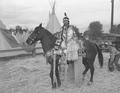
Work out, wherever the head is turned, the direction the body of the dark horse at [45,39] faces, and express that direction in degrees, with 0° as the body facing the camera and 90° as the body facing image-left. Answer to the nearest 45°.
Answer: approximately 90°

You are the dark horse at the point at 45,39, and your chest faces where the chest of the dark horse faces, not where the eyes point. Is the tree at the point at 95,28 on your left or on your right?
on your right

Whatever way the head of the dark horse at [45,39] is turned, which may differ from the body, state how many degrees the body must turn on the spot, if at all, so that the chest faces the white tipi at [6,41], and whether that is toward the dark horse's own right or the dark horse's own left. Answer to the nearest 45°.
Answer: approximately 90° to the dark horse's own right

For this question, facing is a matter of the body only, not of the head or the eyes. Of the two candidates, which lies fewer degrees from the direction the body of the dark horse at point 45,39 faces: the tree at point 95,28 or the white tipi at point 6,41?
the white tipi

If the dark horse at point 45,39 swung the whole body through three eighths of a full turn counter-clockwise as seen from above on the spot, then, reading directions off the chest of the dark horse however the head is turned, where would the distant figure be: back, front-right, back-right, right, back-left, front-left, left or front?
left
